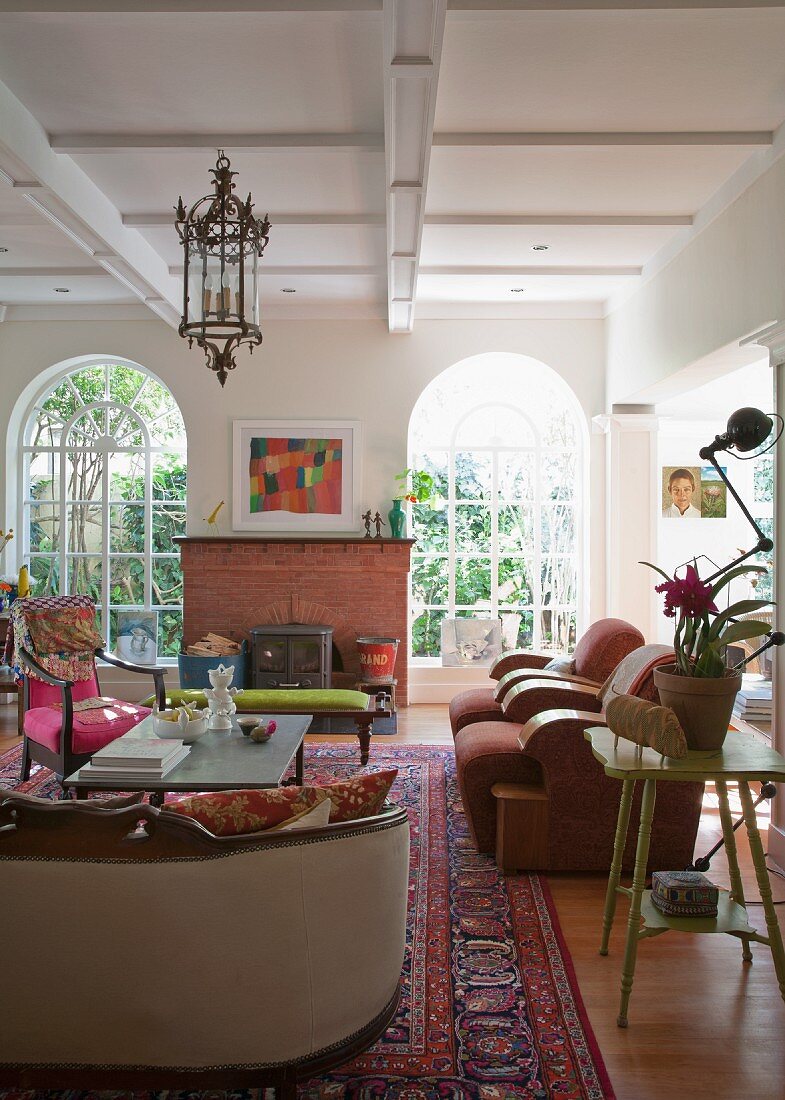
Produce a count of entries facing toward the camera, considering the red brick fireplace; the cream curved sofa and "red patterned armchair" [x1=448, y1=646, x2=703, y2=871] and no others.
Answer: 1

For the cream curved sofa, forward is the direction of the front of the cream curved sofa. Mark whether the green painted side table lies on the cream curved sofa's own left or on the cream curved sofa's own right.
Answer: on the cream curved sofa's own right

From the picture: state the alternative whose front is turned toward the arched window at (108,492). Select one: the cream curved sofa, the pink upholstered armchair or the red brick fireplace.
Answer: the cream curved sofa

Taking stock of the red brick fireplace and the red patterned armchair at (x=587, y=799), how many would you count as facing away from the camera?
0

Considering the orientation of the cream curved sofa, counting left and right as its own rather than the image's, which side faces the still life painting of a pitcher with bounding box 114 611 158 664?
front

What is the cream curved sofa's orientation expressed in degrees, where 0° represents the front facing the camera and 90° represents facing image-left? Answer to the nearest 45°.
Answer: approximately 180°

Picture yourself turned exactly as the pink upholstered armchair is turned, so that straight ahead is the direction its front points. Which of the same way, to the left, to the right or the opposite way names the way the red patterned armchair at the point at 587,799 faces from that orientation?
the opposite way

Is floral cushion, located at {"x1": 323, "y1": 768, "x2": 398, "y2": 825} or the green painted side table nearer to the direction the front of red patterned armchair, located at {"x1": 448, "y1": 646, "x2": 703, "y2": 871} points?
the floral cushion

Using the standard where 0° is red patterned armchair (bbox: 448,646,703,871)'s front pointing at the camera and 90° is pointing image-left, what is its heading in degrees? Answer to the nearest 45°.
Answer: approximately 90°

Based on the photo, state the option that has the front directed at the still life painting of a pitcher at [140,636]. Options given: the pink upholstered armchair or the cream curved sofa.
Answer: the cream curved sofa

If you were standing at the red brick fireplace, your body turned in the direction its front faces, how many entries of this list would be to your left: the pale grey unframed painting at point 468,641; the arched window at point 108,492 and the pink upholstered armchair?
1

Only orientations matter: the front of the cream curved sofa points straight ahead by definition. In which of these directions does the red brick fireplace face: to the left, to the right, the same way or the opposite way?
the opposite way

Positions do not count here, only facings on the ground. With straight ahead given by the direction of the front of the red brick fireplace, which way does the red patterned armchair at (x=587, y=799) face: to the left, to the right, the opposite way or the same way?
to the right

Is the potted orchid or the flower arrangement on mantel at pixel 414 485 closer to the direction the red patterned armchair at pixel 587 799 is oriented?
the flower arrangement on mantel

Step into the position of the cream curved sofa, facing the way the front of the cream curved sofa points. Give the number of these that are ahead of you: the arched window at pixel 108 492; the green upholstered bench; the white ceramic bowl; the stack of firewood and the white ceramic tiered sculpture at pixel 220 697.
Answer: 5

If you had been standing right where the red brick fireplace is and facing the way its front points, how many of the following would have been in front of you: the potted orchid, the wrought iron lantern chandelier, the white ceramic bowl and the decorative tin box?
4

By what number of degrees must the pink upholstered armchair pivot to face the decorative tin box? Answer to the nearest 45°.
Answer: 0° — it already faces it
